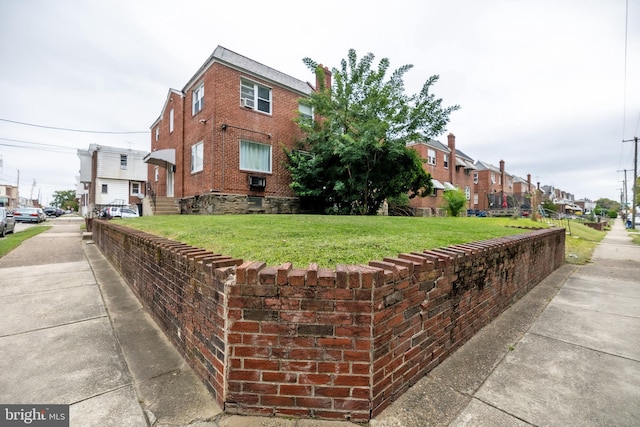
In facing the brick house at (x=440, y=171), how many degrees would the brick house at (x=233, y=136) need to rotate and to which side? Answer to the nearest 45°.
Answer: approximately 180°

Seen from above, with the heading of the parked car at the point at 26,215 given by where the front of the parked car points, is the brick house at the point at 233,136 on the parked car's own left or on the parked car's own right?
on the parked car's own right

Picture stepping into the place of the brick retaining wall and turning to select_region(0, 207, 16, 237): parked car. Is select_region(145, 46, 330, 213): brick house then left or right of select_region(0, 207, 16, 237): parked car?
right

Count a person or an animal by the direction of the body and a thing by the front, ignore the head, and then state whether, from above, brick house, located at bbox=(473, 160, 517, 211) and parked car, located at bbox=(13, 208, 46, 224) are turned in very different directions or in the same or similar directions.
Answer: very different directions

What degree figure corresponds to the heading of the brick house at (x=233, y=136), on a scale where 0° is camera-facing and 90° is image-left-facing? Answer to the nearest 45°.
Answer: approximately 45°

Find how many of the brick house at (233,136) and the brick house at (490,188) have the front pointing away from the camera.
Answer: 0

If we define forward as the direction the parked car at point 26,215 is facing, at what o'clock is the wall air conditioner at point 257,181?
The wall air conditioner is roughly at 4 o'clock from the parked car.

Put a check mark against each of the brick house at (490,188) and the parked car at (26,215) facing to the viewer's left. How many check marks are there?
0

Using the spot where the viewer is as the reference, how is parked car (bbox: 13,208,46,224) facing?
facing away from the viewer and to the right of the viewer

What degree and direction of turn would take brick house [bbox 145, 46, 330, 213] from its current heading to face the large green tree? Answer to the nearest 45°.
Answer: approximately 135° to its left

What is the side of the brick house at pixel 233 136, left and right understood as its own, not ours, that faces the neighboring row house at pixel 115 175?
right

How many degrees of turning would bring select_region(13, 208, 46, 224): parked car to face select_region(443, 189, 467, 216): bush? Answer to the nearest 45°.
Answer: approximately 90° to its right
